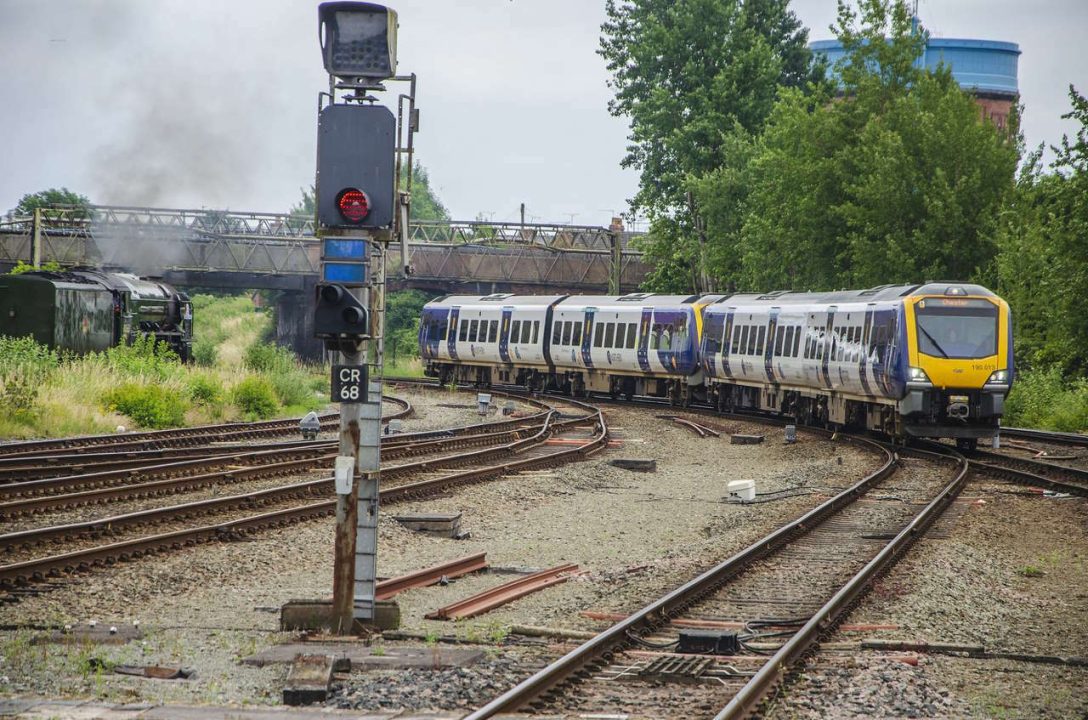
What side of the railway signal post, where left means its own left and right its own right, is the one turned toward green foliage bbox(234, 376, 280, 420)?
back

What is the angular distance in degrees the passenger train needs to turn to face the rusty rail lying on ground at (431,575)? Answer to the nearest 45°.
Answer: approximately 45° to its right

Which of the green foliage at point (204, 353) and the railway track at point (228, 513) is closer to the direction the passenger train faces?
the railway track

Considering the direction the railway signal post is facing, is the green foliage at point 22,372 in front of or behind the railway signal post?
behind

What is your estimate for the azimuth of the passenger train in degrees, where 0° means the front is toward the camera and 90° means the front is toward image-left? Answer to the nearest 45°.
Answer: approximately 315°

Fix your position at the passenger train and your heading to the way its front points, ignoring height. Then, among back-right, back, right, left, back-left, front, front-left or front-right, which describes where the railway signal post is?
front-right

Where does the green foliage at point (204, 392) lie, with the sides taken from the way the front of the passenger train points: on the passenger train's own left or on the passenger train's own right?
on the passenger train's own right

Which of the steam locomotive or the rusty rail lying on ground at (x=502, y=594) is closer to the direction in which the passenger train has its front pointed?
the rusty rail lying on ground

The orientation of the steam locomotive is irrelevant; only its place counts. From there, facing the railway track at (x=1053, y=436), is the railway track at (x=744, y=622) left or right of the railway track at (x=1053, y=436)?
right

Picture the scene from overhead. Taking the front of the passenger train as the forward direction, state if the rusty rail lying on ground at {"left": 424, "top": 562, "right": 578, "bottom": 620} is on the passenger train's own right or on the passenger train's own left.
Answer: on the passenger train's own right

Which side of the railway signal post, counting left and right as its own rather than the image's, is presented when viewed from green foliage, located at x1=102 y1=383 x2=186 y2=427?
back

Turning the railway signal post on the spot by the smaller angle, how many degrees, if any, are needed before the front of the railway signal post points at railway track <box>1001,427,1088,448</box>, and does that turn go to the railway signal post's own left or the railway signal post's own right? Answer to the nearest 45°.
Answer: approximately 135° to the railway signal post's own left

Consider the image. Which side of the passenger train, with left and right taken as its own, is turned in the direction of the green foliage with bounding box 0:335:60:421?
right

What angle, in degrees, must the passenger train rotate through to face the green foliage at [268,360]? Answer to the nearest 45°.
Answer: approximately 135° to its right
